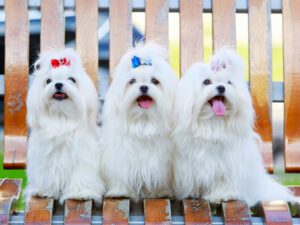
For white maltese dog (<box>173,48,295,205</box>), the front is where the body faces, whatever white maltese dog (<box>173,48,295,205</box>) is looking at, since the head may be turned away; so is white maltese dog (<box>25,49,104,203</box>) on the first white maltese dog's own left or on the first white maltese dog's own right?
on the first white maltese dog's own right

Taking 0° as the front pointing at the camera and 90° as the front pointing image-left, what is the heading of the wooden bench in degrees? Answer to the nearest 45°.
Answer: approximately 0°

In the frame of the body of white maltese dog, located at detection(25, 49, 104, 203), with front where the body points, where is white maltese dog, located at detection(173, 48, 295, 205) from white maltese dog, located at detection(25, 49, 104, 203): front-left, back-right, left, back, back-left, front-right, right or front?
left

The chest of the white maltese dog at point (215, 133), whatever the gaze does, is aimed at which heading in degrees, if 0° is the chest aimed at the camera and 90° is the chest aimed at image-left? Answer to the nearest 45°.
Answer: approximately 0°
